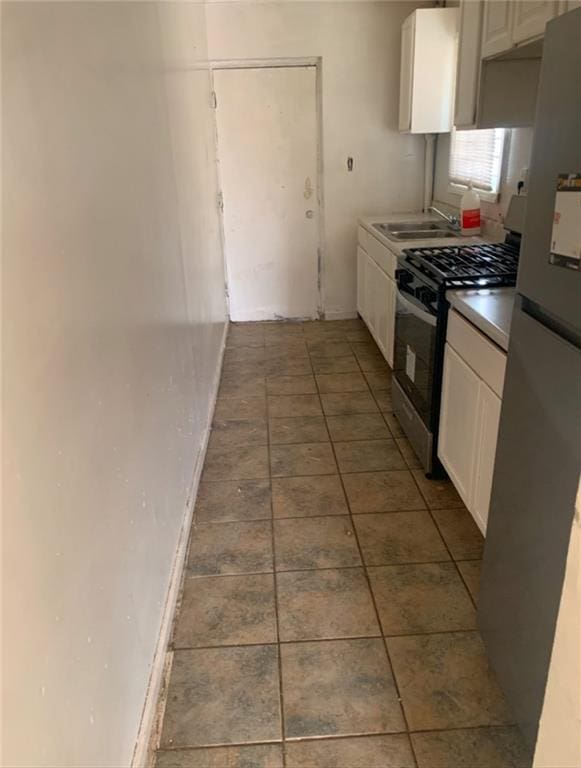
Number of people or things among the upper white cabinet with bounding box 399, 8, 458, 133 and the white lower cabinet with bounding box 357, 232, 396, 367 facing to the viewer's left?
2

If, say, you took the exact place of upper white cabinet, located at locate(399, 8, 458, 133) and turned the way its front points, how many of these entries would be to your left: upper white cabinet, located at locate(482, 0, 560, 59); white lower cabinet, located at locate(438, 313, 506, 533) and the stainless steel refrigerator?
3

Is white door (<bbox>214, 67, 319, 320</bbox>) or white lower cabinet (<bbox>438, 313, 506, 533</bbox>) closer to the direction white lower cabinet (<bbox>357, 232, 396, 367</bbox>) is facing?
the white door

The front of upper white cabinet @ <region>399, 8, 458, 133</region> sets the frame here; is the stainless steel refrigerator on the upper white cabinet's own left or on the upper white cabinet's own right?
on the upper white cabinet's own left

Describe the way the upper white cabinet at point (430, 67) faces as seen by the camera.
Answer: facing to the left of the viewer

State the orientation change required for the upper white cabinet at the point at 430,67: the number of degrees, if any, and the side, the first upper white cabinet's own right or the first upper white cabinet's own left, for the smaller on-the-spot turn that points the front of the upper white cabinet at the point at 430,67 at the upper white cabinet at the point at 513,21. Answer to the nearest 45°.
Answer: approximately 90° to the first upper white cabinet's own left

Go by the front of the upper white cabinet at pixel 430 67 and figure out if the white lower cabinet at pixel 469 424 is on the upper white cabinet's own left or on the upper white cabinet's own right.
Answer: on the upper white cabinet's own left

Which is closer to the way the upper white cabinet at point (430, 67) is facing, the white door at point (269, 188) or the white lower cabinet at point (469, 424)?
the white door

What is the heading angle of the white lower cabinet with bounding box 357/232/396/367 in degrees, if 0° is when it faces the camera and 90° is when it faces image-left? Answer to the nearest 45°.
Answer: approximately 90°
